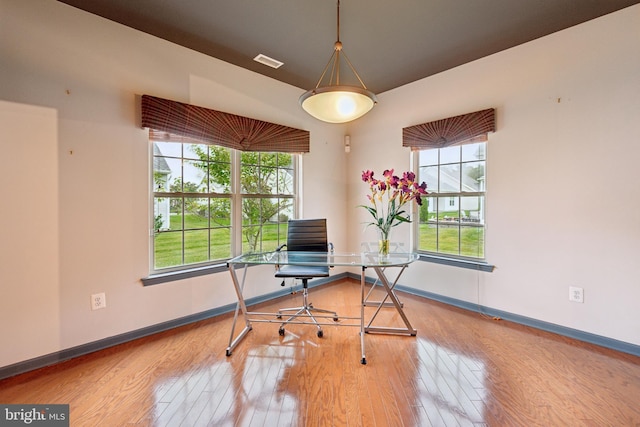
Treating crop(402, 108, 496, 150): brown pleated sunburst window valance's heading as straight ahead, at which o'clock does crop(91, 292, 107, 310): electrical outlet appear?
The electrical outlet is roughly at 12 o'clock from the brown pleated sunburst window valance.

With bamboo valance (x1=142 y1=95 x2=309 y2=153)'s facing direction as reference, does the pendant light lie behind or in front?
in front

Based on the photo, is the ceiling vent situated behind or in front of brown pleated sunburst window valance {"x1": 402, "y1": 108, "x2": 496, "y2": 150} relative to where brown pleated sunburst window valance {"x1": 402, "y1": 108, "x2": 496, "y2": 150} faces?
in front

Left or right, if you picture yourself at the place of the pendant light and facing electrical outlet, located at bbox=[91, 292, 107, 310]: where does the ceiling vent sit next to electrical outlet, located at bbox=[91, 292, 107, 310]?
right

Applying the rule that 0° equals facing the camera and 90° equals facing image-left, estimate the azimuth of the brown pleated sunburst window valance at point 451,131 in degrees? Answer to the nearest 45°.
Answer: approximately 45°

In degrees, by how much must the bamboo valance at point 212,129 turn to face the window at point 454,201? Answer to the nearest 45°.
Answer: approximately 45° to its left

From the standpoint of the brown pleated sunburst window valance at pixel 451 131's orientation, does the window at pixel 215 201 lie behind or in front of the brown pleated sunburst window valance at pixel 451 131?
in front
